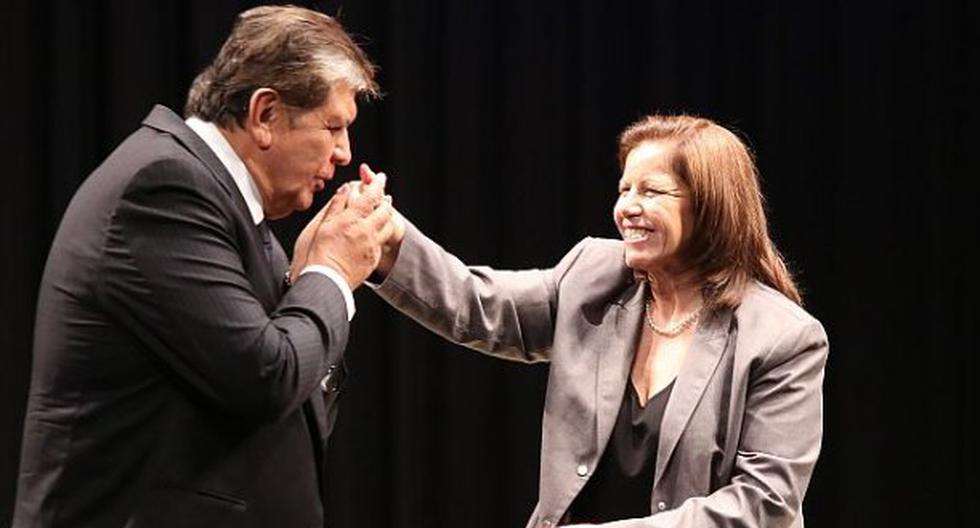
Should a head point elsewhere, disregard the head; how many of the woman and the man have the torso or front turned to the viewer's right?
1

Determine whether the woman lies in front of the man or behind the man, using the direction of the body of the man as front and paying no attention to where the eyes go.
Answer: in front

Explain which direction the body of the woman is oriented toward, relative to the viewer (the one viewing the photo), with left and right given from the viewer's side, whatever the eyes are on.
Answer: facing the viewer and to the left of the viewer

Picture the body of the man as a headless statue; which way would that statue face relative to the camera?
to the viewer's right

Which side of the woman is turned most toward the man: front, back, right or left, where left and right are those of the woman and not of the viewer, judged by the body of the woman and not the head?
front

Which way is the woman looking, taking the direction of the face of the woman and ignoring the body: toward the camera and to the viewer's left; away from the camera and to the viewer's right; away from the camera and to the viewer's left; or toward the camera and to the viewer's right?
toward the camera and to the viewer's left

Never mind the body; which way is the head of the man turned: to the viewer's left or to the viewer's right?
to the viewer's right
